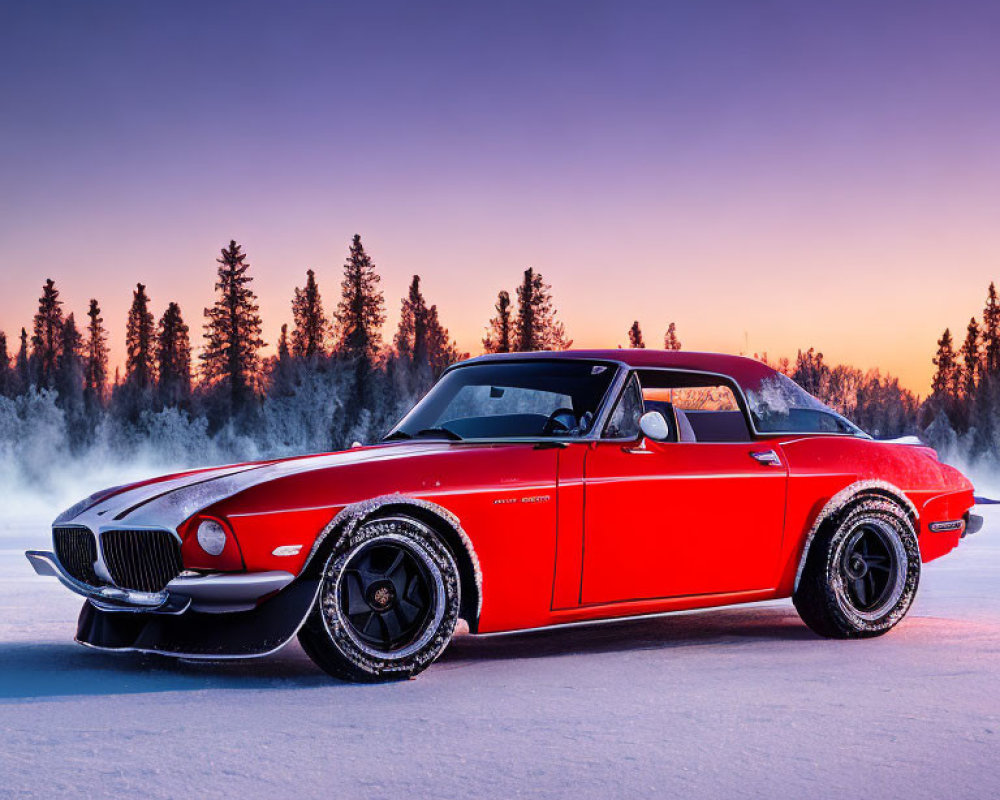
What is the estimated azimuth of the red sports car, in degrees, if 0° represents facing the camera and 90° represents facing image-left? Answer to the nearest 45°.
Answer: approximately 45°
